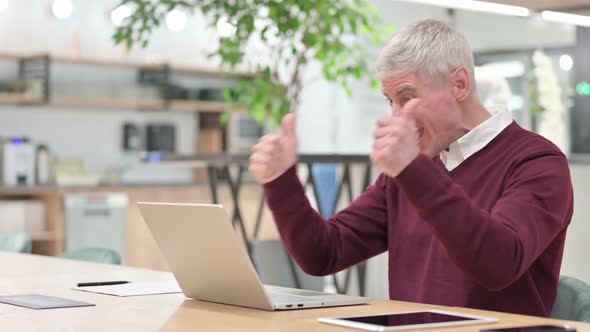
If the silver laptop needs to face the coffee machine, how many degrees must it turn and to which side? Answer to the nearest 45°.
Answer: approximately 45° to its left

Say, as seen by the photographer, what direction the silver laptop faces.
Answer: facing away from the viewer and to the right of the viewer

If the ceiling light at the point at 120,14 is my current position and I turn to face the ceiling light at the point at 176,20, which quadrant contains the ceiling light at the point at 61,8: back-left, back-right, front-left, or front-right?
back-left

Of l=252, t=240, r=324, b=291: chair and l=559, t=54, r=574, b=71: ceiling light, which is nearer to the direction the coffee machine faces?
the chair

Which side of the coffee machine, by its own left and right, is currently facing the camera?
front

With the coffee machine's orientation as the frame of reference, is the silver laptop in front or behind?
in front

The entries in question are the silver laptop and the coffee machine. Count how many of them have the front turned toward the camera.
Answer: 1

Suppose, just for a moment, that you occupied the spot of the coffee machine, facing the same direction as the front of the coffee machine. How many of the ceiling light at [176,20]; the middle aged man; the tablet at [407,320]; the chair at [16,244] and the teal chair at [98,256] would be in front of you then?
4

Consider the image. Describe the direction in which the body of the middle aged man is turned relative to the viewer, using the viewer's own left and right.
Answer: facing the viewer and to the left of the viewer
